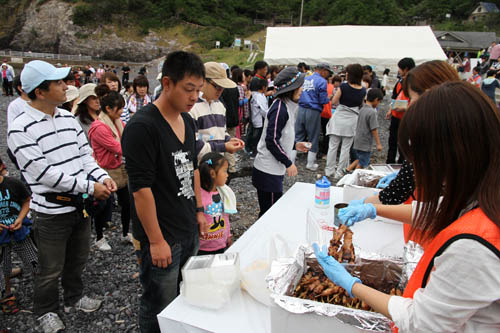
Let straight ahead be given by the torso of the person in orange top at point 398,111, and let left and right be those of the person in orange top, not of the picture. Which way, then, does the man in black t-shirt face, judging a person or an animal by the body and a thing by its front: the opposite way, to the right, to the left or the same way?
the opposite way

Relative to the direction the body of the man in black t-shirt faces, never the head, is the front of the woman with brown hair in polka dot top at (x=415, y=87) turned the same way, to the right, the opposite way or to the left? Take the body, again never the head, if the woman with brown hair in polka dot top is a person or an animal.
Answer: the opposite way

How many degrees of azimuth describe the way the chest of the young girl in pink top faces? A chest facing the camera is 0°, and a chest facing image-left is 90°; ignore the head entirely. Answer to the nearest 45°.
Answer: approximately 315°

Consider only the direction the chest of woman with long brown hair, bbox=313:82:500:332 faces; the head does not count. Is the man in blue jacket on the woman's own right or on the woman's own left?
on the woman's own right

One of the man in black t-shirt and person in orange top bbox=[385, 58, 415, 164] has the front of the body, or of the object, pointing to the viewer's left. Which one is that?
the person in orange top

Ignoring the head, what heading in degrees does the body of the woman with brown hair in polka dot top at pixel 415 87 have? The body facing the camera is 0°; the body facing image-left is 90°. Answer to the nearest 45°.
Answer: approximately 90°

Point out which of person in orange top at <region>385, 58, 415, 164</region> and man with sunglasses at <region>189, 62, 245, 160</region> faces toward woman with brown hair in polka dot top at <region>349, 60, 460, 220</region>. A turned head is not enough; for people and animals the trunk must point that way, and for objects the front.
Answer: the man with sunglasses

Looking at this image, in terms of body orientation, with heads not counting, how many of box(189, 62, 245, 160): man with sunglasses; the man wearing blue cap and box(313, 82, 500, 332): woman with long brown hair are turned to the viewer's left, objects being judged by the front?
1

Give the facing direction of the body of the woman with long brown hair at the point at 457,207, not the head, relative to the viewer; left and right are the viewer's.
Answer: facing to the left of the viewer

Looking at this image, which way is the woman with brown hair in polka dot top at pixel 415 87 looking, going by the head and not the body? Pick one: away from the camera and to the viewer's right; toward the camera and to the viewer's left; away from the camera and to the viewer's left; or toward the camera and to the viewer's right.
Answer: away from the camera and to the viewer's left

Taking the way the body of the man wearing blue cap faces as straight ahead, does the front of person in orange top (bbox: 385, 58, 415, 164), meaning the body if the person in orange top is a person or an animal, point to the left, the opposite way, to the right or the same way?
the opposite way

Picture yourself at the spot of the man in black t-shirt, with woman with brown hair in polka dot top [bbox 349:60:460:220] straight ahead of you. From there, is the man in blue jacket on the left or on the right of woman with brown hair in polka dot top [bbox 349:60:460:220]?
left

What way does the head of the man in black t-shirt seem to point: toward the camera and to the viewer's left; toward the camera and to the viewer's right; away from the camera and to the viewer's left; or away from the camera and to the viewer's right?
toward the camera and to the viewer's right
